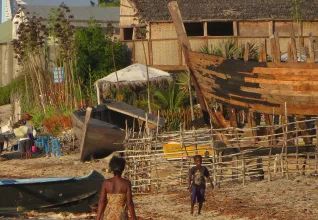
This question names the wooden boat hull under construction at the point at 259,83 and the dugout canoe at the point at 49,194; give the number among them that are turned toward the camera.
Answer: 0

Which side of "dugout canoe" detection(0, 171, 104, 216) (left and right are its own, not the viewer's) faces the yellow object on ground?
left

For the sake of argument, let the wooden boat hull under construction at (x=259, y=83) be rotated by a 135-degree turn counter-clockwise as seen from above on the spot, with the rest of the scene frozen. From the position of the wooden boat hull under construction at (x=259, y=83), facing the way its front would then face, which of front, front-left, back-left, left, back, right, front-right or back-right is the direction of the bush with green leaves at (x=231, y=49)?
back-left

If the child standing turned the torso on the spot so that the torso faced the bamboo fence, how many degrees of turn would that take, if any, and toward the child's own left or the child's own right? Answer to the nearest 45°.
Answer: approximately 180°

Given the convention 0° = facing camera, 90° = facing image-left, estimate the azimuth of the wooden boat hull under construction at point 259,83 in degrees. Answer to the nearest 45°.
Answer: approximately 90°

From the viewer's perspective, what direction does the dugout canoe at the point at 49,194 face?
to the viewer's right

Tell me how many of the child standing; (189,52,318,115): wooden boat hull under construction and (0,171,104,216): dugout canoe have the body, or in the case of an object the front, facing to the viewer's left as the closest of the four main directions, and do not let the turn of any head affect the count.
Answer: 1

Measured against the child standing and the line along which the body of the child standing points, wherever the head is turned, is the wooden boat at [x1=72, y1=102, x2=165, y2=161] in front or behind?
behind

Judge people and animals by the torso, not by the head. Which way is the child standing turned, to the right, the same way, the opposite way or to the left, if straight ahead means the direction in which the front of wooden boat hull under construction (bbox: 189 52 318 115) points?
to the left

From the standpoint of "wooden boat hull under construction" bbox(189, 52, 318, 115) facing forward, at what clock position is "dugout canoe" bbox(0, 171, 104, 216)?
The dugout canoe is roughly at 11 o'clock from the wooden boat hull under construction.

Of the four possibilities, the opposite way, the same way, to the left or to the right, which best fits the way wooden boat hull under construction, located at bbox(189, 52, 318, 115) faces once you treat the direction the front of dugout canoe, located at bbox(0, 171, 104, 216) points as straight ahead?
the opposite way
